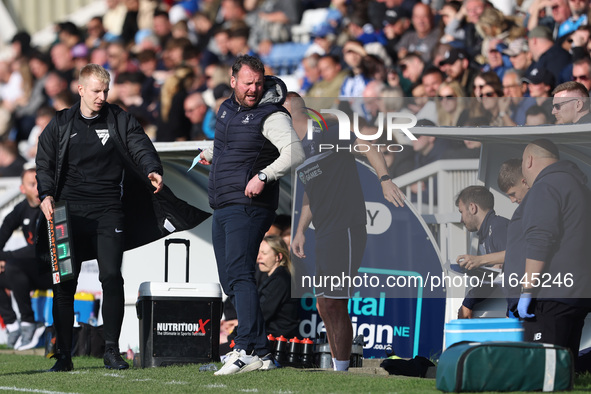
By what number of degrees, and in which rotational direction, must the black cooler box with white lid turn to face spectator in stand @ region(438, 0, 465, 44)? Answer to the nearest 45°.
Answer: approximately 135° to its left

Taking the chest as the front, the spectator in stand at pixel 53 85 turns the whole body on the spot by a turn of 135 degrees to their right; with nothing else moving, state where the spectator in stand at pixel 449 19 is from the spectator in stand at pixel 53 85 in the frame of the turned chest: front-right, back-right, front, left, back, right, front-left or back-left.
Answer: back-right

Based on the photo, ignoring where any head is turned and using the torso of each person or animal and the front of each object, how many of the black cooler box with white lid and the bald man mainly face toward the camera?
1
